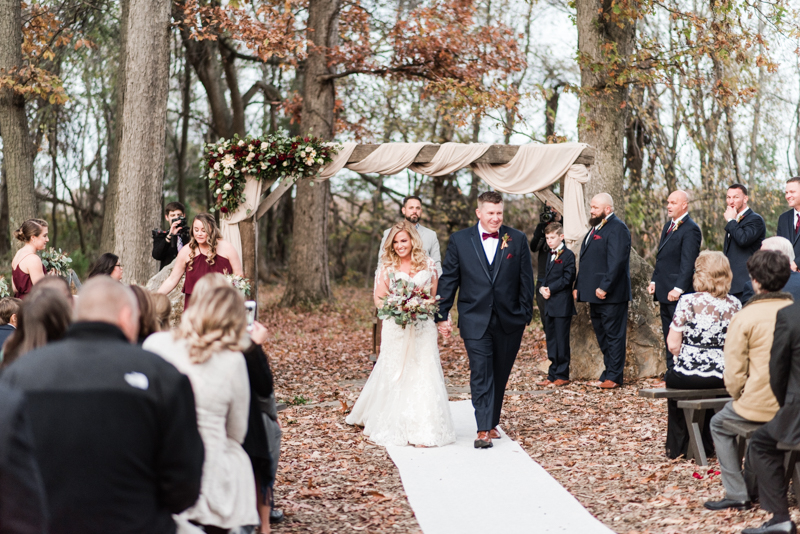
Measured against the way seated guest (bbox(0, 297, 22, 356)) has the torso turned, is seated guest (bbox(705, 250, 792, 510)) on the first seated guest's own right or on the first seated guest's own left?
on the first seated guest's own right

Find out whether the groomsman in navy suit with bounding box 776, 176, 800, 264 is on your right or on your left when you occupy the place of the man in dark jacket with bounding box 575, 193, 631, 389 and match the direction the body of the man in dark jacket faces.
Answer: on your left

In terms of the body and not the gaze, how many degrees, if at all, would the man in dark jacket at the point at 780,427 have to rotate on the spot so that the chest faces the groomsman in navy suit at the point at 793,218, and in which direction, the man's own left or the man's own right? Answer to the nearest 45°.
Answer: approximately 90° to the man's own right

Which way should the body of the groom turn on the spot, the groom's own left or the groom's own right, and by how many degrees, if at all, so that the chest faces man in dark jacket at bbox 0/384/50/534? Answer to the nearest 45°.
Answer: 0° — they already face them

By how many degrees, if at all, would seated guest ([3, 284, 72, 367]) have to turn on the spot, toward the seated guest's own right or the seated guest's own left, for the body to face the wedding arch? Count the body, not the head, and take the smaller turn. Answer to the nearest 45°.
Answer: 0° — they already face it

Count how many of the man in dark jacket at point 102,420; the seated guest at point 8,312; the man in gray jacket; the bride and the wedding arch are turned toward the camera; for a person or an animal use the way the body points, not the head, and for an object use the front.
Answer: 3

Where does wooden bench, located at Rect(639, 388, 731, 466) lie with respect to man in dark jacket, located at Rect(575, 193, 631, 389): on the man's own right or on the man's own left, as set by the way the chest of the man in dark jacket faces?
on the man's own left

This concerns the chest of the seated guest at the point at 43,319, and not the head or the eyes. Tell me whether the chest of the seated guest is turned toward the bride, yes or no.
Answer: yes

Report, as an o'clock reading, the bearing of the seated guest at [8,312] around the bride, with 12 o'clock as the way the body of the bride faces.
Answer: The seated guest is roughly at 2 o'clock from the bride.

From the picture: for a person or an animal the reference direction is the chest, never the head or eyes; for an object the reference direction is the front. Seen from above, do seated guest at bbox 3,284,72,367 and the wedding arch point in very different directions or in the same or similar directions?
very different directions

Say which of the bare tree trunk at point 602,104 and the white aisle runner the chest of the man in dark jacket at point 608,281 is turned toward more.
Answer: the white aisle runner

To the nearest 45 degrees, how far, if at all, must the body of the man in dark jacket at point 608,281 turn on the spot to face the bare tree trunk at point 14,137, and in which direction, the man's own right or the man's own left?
approximately 45° to the man's own right

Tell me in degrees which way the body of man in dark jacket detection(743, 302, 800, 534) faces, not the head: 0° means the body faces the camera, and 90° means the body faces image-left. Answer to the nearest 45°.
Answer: approximately 90°
